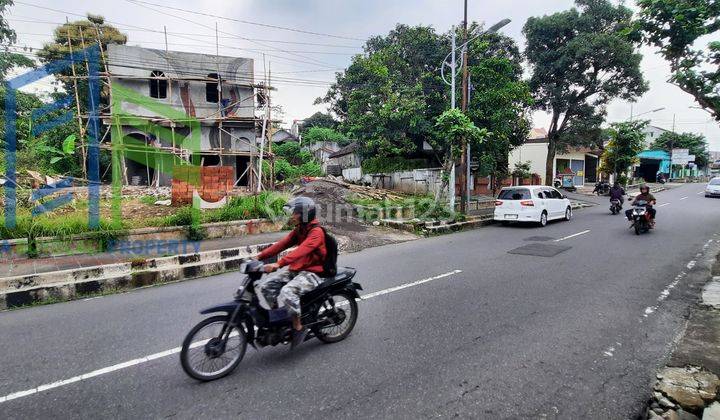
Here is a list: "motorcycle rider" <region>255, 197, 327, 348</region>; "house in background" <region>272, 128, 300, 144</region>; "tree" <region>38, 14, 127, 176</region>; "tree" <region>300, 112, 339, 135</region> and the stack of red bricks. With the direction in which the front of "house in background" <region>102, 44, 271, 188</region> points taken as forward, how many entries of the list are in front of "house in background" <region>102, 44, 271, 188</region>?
2

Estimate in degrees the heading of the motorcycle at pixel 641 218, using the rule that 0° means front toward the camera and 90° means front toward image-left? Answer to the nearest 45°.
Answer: approximately 45°

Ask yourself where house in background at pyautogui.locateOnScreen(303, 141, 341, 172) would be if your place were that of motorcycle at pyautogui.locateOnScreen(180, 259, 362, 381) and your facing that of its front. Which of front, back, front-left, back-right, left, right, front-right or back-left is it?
back-right

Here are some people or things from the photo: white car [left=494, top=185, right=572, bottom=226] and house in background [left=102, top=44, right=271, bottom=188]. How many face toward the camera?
1

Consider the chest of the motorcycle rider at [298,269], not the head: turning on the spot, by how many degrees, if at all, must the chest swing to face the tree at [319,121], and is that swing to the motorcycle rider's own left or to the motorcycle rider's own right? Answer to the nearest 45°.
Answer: approximately 135° to the motorcycle rider's own right

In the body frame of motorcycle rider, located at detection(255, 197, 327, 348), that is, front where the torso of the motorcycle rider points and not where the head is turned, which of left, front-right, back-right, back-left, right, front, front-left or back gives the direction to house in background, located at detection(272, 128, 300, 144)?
back-right

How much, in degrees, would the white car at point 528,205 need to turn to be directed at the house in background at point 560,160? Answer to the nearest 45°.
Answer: approximately 45° to its left

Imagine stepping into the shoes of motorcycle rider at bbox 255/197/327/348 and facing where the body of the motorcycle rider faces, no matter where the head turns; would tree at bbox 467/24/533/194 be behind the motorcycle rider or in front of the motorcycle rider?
behind

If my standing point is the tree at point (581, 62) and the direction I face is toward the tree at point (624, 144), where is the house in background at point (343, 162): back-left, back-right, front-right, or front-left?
back-left

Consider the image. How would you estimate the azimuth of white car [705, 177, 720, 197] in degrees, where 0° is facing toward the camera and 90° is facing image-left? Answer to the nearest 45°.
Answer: approximately 45°

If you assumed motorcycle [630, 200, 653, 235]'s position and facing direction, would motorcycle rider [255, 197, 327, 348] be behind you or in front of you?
in front

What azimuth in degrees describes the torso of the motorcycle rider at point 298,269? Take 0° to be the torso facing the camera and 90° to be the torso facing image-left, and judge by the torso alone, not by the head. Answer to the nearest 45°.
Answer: approximately 45°

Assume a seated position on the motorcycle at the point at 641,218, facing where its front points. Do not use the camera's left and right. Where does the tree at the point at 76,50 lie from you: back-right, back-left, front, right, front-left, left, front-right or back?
front-right

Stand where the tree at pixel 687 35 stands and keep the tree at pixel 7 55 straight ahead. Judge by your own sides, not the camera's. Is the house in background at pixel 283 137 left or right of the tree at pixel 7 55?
right

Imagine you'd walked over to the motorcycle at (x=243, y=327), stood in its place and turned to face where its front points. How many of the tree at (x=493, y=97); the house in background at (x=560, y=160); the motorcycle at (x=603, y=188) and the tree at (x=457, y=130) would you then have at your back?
4

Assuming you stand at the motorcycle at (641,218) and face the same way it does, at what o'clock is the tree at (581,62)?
The tree is roughly at 4 o'clock from the motorcycle.

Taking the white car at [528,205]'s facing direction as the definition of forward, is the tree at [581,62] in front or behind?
in front
